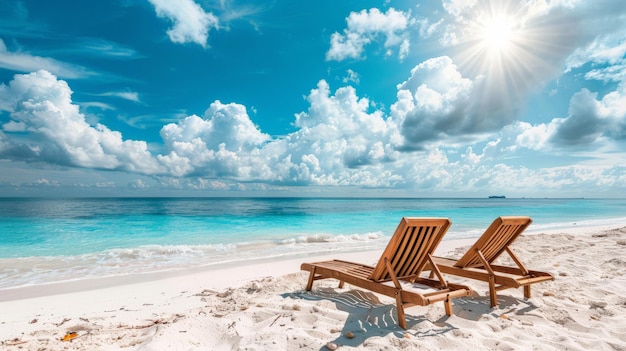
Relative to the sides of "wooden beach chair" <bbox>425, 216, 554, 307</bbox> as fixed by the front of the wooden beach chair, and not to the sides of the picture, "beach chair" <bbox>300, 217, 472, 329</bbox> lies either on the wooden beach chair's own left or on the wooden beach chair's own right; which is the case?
on the wooden beach chair's own left

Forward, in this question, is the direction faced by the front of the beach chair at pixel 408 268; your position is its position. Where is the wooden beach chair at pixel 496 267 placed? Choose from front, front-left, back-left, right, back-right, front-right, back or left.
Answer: right

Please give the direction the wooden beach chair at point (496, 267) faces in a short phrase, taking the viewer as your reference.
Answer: facing away from the viewer and to the left of the viewer

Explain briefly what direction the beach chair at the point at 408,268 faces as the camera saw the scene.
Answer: facing away from the viewer and to the left of the viewer

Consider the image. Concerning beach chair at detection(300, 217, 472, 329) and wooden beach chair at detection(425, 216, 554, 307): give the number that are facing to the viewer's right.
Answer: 0
